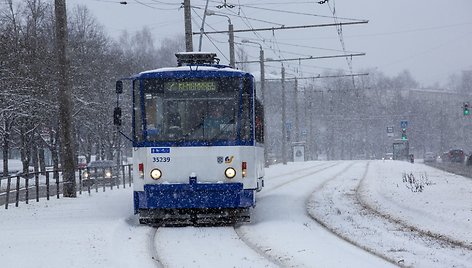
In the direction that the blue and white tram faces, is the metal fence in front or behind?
behind

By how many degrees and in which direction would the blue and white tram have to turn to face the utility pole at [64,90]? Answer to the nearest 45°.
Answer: approximately 135° to its right

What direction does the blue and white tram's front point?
toward the camera
